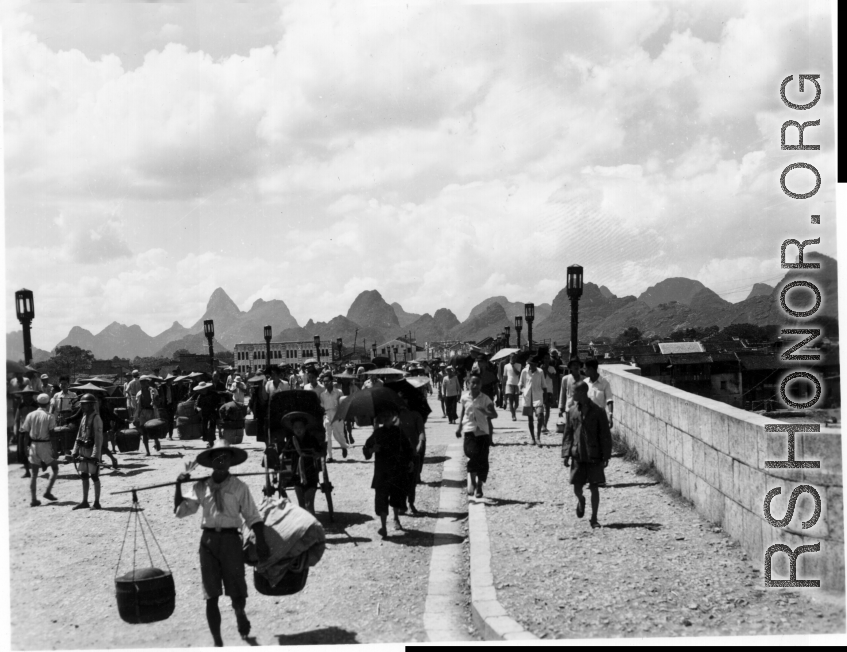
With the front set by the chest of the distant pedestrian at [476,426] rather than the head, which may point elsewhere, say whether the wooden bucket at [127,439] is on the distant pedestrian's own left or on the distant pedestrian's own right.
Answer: on the distant pedestrian's own right

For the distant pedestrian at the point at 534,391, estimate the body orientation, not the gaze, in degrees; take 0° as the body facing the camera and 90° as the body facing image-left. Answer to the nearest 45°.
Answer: approximately 0°

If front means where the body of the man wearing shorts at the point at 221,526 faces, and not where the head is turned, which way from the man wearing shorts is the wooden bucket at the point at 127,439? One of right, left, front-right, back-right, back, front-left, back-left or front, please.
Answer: back

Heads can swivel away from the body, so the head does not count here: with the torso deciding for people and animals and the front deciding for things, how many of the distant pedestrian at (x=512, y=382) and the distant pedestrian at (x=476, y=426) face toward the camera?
2

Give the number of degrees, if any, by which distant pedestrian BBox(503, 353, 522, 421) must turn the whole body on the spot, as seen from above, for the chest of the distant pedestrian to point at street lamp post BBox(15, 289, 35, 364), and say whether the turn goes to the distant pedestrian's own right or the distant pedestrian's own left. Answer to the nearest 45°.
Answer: approximately 90° to the distant pedestrian's own right
